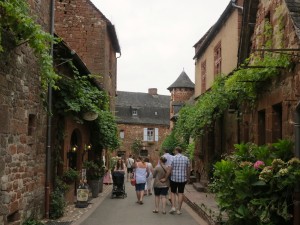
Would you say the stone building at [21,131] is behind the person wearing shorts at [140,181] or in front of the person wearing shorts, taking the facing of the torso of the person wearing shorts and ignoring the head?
behind

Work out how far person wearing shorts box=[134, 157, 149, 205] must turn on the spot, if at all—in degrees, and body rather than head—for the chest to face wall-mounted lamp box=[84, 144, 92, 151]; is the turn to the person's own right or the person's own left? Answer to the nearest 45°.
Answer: approximately 45° to the person's own left

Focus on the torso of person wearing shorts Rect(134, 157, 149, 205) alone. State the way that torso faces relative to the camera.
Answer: away from the camera

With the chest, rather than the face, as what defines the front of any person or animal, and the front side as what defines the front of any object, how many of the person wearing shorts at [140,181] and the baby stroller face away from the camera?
1

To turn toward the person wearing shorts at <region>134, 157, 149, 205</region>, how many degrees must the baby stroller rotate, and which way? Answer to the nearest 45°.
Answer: approximately 45° to its left

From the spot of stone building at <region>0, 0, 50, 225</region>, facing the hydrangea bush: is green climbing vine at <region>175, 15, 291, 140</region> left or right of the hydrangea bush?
left

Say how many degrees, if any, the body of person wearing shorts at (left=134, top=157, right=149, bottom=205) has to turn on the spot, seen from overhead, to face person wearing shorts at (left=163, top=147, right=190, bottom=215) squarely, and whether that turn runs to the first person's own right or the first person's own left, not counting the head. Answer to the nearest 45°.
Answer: approximately 180°

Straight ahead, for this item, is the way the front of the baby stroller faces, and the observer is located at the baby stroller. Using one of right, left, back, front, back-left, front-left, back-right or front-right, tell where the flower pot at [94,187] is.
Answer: right

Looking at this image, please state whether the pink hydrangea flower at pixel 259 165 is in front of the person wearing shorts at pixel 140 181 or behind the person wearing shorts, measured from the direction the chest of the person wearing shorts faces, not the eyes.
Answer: behind
